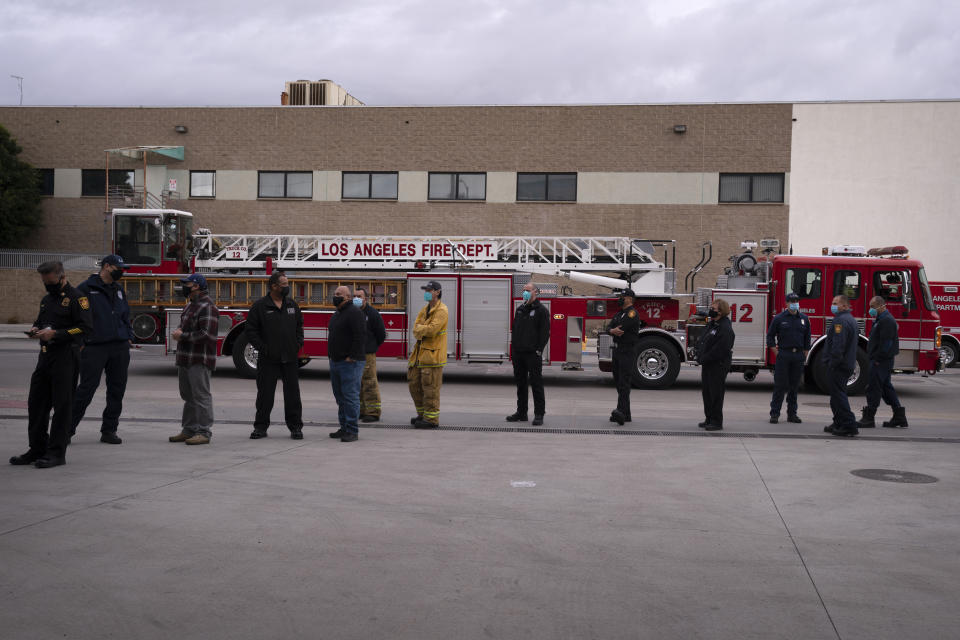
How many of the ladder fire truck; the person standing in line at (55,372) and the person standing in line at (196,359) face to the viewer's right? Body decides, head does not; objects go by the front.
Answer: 1

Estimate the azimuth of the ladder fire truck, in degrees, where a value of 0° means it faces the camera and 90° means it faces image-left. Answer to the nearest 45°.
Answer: approximately 270°

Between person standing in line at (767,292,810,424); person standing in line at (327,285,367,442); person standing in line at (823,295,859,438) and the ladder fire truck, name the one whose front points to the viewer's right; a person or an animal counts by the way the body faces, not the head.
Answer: the ladder fire truck

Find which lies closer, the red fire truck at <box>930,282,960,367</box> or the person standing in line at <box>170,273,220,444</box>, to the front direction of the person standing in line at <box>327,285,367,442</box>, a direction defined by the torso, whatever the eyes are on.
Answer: the person standing in line

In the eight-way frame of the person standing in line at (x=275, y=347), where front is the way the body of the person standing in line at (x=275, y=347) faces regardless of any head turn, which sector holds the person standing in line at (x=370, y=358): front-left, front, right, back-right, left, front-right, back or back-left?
back-left

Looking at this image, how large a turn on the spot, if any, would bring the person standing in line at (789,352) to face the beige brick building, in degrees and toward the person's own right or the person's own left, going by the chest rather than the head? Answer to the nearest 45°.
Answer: approximately 135° to the person's own right

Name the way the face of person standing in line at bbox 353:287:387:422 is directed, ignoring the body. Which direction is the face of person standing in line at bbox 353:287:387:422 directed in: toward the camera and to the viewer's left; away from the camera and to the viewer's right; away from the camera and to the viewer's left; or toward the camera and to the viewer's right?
toward the camera and to the viewer's left

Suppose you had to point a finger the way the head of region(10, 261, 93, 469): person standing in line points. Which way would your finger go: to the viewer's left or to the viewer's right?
to the viewer's left

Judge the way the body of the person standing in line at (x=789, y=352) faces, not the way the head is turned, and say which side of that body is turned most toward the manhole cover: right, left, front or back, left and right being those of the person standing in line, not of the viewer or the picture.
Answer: front

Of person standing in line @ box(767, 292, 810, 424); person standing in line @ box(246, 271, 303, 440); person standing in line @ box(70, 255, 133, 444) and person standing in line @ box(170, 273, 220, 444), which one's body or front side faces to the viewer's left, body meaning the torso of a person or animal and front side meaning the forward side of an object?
person standing in line @ box(170, 273, 220, 444)
